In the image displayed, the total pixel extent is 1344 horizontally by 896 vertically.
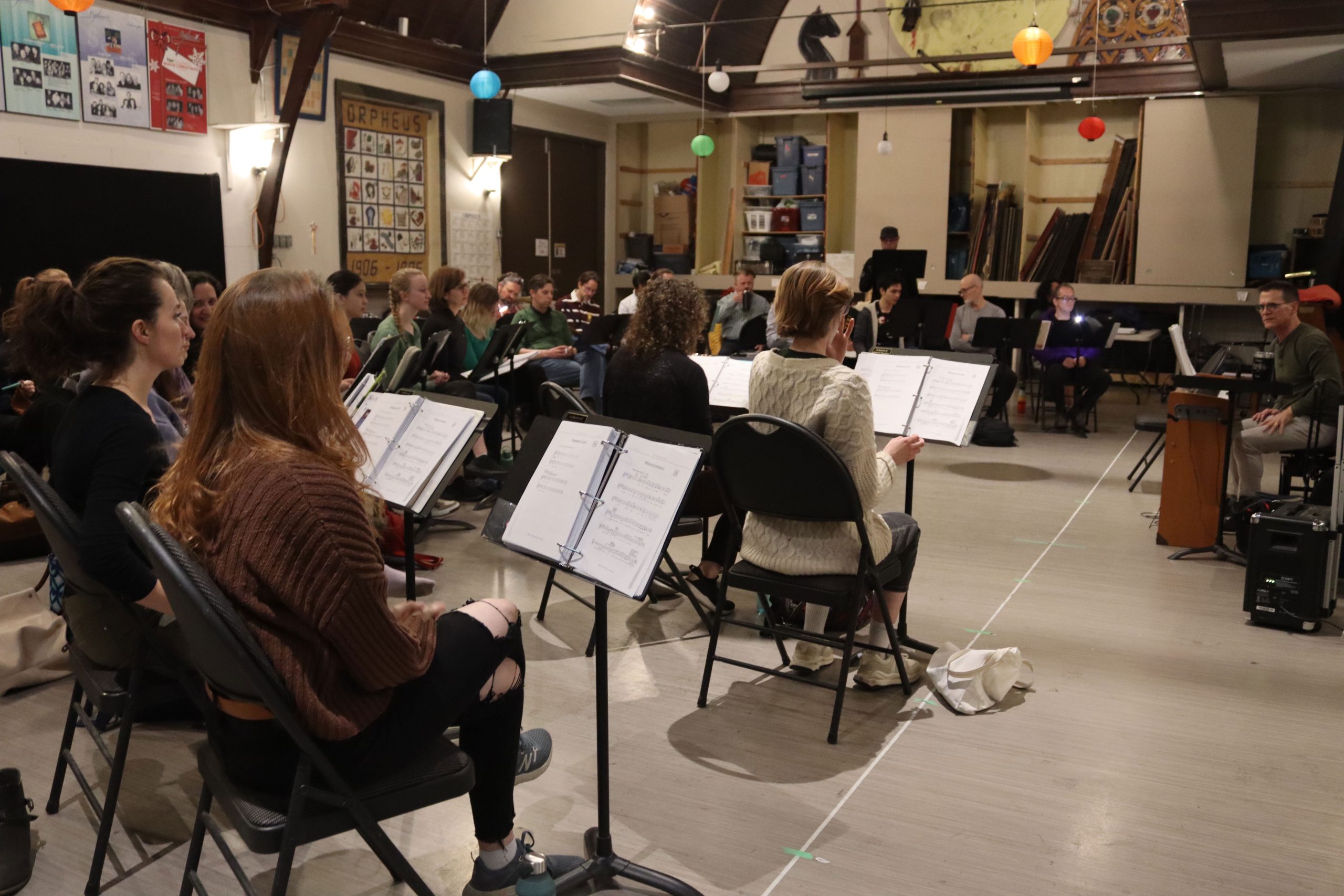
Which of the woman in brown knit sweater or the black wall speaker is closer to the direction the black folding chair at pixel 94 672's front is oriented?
the black wall speaker

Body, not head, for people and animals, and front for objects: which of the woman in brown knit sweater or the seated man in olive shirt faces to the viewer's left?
the seated man in olive shirt

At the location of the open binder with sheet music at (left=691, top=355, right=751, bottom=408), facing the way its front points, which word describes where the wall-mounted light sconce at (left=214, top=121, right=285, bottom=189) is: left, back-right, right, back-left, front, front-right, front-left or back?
back-right

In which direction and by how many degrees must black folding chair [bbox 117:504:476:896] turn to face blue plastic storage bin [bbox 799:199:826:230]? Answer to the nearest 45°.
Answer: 0° — it already faces it

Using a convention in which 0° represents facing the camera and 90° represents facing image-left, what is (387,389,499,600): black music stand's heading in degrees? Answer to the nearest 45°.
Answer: approximately 45°

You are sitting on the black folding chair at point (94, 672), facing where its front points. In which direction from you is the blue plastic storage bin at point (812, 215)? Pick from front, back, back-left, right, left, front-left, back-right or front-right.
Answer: front

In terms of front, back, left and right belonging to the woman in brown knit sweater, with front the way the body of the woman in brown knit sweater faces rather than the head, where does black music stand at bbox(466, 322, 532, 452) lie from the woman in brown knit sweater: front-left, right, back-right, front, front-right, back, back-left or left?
front-left

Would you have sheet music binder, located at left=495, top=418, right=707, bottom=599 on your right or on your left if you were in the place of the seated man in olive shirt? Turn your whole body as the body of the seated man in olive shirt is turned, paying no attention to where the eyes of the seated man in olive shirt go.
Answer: on your left

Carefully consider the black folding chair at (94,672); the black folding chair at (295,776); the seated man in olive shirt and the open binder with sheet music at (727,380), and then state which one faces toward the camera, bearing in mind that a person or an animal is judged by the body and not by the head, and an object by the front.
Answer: the open binder with sheet music

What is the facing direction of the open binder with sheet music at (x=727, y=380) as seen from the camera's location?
facing the viewer

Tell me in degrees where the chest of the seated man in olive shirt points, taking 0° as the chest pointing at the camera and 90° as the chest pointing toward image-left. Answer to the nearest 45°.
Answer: approximately 90°

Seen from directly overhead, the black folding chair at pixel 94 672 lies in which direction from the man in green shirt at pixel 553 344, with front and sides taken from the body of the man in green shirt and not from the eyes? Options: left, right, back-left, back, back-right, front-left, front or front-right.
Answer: front-right

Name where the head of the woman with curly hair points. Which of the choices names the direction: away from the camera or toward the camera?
away from the camera

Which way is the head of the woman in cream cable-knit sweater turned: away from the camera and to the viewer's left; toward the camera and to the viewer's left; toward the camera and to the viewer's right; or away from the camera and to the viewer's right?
away from the camera and to the viewer's right

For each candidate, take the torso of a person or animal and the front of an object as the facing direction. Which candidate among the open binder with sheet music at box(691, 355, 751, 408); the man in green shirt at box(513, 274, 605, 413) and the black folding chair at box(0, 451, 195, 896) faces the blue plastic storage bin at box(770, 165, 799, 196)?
the black folding chair

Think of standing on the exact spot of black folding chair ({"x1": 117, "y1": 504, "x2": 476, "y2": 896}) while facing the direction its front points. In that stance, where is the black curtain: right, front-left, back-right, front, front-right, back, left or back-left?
front-left

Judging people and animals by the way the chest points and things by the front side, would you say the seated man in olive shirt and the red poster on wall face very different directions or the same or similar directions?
very different directions

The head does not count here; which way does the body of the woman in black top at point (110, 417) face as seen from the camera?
to the viewer's right

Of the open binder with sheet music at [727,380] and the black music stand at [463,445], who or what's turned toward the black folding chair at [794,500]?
the open binder with sheet music

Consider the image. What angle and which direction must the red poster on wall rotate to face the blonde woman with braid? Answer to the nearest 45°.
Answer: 0° — it already faces them

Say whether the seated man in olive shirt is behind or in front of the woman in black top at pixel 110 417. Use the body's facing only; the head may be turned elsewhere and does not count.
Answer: in front

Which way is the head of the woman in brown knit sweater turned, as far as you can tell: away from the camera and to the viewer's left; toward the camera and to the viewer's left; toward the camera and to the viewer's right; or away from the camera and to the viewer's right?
away from the camera and to the viewer's right

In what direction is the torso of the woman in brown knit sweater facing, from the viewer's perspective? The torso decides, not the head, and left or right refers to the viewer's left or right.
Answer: facing away from the viewer and to the right of the viewer
